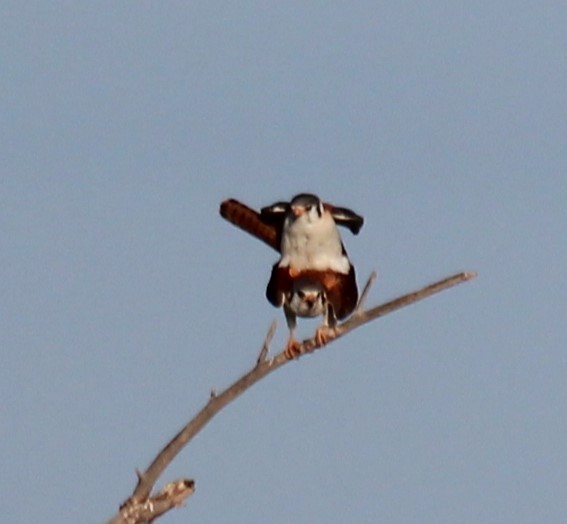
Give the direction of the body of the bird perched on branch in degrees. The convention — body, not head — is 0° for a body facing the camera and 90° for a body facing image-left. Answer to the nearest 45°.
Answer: approximately 0°
